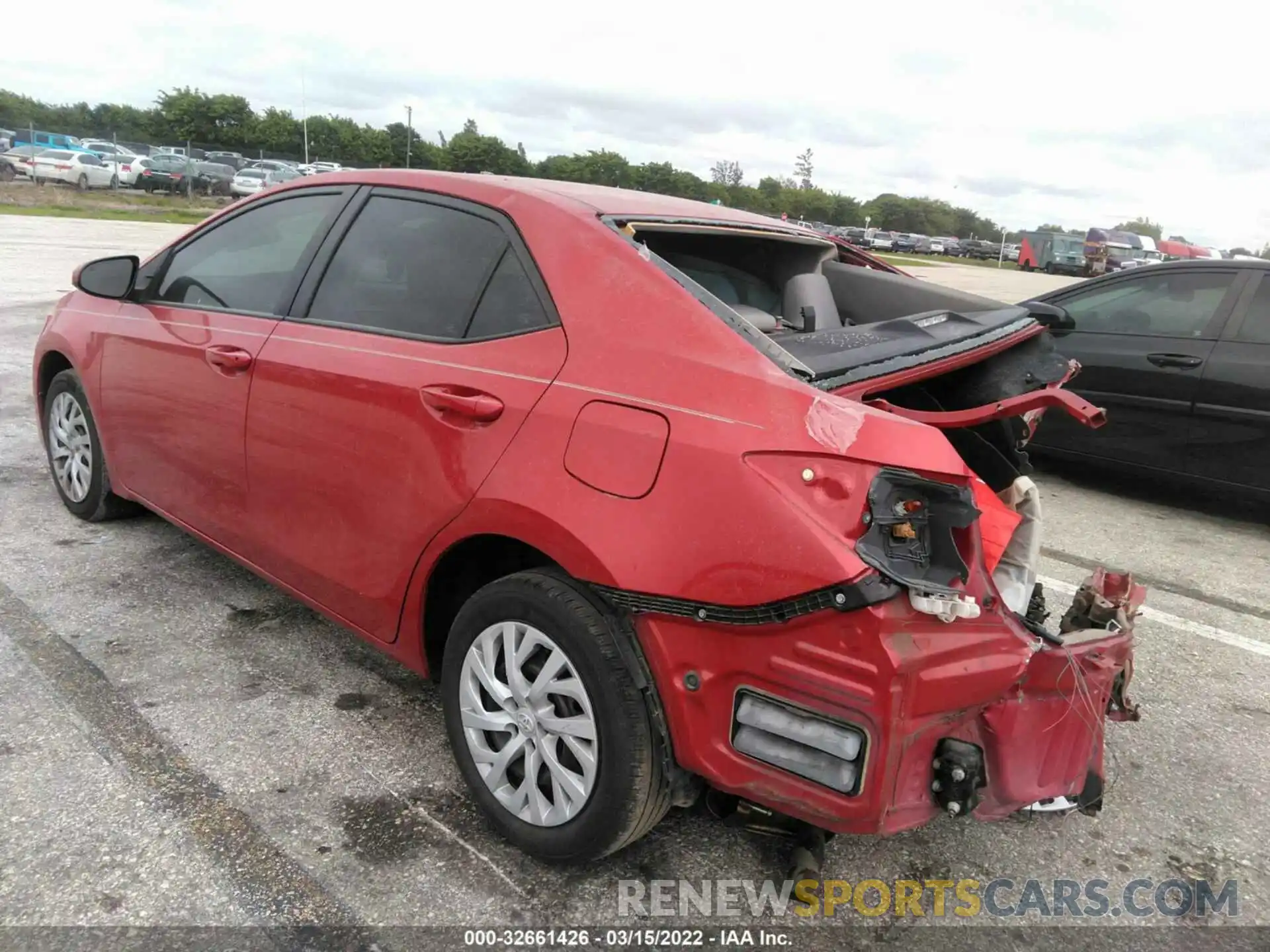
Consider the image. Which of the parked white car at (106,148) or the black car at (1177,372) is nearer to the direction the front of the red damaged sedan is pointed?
the parked white car

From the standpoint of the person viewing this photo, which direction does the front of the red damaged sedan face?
facing away from the viewer and to the left of the viewer

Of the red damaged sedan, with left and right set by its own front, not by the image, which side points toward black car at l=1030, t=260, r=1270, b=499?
right
